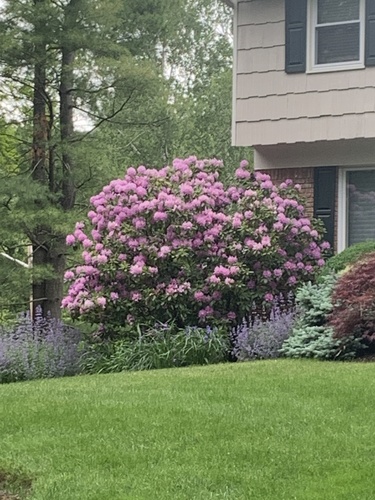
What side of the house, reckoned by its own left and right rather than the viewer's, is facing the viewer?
front

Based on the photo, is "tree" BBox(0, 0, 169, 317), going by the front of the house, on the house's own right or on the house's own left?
on the house's own right
